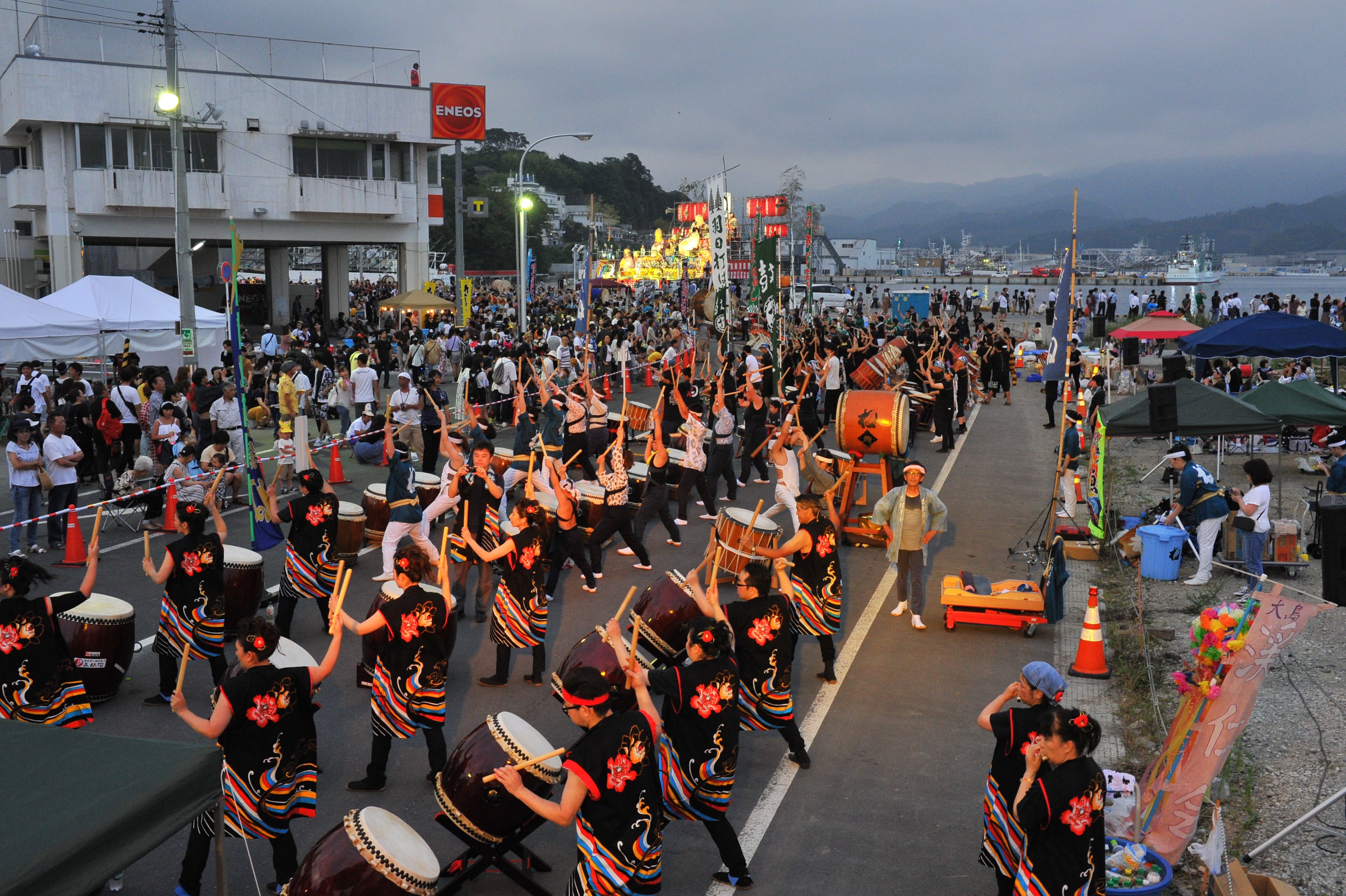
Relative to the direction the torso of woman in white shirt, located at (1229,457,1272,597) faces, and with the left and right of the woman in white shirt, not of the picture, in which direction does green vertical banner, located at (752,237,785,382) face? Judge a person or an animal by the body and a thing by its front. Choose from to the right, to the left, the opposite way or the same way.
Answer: to the left

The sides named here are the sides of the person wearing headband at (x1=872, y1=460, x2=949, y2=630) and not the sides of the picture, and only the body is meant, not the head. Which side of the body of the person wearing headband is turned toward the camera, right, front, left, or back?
front

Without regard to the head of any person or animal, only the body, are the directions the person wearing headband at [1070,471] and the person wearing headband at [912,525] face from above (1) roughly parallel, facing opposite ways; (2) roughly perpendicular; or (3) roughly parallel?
roughly perpendicular

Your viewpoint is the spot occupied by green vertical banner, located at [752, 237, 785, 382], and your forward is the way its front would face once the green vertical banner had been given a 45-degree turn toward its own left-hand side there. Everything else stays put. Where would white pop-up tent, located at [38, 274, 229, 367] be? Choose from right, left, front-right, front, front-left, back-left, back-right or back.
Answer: back-right

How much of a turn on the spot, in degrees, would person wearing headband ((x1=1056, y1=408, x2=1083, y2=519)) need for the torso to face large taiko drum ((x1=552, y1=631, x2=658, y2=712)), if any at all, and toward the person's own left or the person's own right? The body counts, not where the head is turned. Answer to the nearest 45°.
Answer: approximately 90° to the person's own left

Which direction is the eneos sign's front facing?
toward the camera

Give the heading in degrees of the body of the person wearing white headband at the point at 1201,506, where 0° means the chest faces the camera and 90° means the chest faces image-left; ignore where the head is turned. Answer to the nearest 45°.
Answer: approximately 90°

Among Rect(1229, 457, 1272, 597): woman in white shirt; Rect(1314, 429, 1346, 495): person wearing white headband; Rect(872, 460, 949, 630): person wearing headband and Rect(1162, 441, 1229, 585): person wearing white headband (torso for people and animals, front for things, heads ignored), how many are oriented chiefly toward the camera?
1

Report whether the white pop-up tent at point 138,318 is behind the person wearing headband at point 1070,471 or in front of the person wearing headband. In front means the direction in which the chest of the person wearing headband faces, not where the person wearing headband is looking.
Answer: in front

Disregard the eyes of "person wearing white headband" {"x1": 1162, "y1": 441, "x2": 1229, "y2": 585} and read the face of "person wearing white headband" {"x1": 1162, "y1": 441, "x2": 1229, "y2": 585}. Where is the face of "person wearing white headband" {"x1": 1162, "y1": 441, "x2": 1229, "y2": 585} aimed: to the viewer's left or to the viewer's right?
to the viewer's left

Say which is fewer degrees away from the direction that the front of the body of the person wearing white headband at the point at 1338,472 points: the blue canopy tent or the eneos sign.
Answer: the eneos sign

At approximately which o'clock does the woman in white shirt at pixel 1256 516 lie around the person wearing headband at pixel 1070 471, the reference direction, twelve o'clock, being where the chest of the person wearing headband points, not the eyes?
The woman in white shirt is roughly at 8 o'clock from the person wearing headband.

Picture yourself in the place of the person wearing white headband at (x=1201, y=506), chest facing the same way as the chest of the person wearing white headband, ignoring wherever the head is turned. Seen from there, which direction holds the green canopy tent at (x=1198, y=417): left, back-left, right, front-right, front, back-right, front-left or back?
right

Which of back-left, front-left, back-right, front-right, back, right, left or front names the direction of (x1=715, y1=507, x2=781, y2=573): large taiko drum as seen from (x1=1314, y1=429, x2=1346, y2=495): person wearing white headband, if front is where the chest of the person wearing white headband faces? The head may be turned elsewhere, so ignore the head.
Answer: front-left
